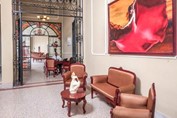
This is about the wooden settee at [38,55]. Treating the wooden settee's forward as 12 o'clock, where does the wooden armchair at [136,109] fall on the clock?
The wooden armchair is roughly at 12 o'clock from the wooden settee.

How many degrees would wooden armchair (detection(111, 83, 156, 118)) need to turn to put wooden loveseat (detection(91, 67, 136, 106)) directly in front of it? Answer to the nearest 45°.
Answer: approximately 90° to its right

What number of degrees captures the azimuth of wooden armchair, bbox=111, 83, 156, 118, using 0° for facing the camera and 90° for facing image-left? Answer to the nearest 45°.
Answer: approximately 90°

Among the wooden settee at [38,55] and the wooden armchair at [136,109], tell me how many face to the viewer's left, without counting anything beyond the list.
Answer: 1
